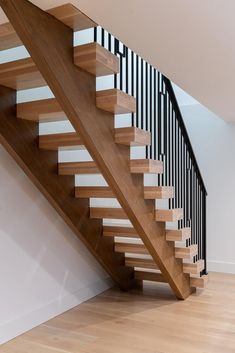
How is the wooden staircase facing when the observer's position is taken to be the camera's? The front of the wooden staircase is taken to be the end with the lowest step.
facing away from the viewer and to the right of the viewer
